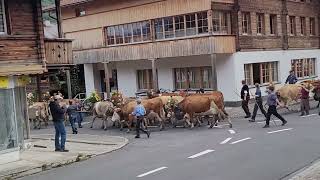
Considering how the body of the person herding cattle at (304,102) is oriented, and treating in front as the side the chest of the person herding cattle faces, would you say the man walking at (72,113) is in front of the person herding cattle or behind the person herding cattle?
in front

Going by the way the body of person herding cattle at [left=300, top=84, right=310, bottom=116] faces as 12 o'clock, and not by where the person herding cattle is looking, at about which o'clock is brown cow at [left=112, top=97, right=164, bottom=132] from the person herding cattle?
The brown cow is roughly at 11 o'clock from the person herding cattle.

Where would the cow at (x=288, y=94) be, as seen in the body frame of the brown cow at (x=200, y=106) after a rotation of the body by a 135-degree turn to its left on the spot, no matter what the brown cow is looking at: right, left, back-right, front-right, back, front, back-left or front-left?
left

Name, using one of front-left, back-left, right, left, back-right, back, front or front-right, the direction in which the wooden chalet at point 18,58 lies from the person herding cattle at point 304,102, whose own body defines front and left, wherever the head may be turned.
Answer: front-left

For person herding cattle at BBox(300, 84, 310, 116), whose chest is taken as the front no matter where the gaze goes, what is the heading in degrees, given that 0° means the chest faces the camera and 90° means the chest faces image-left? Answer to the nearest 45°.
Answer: approximately 90°

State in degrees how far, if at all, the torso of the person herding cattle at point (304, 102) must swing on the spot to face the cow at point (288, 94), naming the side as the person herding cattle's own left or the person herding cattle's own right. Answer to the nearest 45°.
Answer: approximately 45° to the person herding cattle's own right

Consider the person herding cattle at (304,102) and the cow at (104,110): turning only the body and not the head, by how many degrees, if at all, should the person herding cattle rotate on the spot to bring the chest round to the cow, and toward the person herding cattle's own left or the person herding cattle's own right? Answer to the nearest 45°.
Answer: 0° — they already face it

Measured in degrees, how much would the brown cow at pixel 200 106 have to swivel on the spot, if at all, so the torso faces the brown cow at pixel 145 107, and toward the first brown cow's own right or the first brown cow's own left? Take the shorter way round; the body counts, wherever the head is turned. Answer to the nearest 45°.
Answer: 0° — it already faces it

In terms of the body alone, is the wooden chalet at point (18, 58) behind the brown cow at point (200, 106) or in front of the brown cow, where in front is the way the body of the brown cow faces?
in front

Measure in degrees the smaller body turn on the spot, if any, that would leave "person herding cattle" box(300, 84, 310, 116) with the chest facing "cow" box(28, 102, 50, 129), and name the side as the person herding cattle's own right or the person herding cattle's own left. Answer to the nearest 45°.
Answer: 0° — they already face it

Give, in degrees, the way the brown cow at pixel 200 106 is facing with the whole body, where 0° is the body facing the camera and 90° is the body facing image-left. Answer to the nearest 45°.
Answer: approximately 90°
